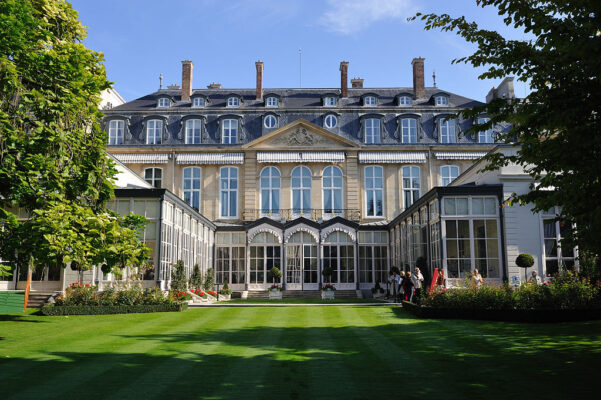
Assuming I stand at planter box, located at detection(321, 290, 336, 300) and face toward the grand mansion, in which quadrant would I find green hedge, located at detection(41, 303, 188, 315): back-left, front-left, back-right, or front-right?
back-left

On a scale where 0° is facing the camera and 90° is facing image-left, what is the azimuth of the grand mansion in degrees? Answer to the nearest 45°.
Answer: approximately 0°

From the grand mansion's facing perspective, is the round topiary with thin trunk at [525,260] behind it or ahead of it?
ahead

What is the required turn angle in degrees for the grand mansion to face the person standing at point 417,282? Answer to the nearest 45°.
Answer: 0° — it already faces them

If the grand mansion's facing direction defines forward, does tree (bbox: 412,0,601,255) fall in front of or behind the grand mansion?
in front

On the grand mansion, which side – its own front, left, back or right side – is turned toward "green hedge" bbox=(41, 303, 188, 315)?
front

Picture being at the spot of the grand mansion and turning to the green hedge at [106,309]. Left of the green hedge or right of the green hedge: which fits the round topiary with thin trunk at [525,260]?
left
